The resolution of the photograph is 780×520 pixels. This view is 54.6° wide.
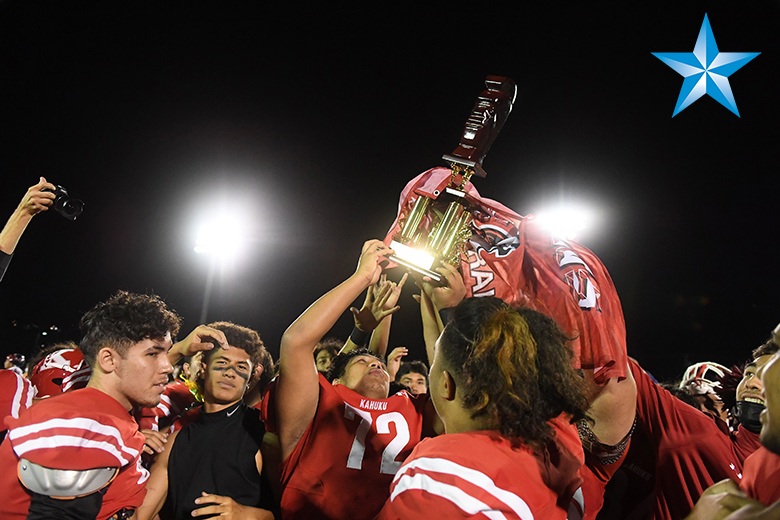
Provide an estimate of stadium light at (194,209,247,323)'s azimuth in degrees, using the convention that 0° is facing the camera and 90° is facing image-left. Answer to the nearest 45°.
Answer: approximately 0°
